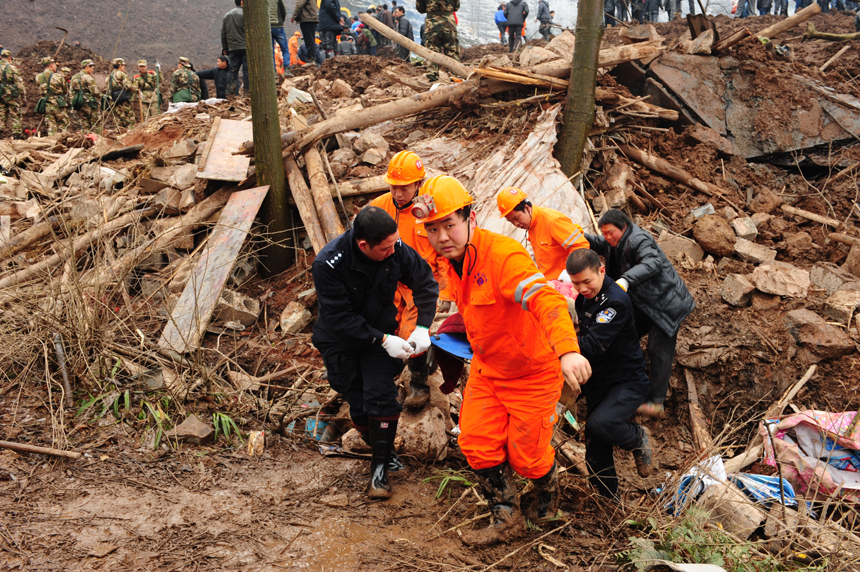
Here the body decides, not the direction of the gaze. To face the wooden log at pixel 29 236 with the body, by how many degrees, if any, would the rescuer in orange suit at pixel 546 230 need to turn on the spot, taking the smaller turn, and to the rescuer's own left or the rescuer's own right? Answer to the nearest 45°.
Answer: approximately 45° to the rescuer's own right

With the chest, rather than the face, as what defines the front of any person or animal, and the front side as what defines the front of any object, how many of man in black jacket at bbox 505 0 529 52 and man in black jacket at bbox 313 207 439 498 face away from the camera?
1

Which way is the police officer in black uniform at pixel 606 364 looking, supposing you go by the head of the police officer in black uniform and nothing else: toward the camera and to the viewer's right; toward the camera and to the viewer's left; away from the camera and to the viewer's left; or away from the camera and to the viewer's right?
toward the camera and to the viewer's left

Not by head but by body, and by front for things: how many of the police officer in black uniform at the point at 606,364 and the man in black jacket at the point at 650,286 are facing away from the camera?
0

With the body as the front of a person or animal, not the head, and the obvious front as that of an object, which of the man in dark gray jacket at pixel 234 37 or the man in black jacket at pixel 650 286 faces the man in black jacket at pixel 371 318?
the man in black jacket at pixel 650 286

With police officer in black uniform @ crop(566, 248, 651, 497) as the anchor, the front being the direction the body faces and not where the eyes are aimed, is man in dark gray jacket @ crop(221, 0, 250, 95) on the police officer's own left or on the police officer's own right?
on the police officer's own right

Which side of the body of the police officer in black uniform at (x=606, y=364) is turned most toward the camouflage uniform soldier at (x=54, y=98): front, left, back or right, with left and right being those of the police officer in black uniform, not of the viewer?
right

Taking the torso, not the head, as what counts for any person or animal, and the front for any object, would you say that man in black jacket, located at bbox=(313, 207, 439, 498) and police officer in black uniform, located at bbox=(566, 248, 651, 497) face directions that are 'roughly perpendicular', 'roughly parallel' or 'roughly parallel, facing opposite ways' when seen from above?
roughly perpendicular

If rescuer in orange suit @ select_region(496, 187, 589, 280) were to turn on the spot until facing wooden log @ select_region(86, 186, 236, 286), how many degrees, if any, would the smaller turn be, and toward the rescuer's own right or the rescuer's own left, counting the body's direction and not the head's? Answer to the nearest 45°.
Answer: approximately 45° to the rescuer's own right
